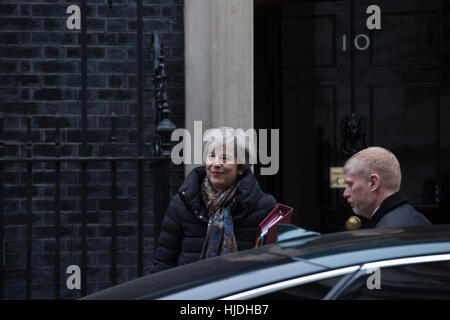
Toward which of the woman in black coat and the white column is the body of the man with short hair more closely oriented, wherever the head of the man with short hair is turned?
the woman in black coat

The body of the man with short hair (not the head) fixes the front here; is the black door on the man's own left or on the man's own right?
on the man's own right

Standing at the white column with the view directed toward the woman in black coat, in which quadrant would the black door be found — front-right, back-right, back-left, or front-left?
back-left

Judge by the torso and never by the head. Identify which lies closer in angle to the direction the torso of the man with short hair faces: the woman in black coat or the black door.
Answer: the woman in black coat

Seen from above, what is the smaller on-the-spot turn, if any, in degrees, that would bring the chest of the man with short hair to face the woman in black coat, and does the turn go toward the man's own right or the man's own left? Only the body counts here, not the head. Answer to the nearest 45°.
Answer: approximately 45° to the man's own right

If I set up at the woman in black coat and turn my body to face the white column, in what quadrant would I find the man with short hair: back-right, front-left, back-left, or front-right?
back-right

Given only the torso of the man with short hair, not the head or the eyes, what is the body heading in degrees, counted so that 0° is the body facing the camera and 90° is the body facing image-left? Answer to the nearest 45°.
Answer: approximately 90°
